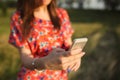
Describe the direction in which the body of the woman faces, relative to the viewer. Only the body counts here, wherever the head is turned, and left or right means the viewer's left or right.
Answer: facing the viewer and to the right of the viewer
